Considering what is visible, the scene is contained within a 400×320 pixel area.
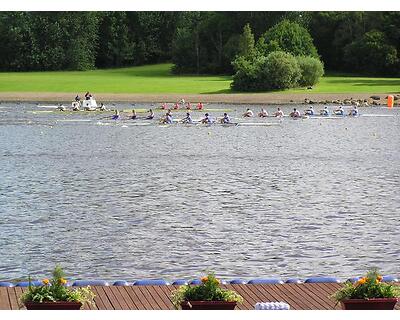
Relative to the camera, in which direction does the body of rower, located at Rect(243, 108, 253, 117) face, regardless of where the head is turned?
to the viewer's left

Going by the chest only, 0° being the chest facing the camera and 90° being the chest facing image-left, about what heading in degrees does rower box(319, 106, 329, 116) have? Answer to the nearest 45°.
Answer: approximately 90°

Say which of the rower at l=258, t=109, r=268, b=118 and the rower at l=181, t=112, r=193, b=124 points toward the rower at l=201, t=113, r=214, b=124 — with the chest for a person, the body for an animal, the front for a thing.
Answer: the rower at l=258, t=109, r=268, b=118

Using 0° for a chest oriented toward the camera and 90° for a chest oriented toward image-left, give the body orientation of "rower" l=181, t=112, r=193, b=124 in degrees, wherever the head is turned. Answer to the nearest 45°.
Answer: approximately 90°

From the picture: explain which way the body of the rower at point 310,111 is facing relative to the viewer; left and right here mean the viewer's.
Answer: facing to the left of the viewer

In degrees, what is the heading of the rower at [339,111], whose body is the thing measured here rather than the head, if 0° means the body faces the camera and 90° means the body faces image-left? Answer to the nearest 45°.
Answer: approximately 90°

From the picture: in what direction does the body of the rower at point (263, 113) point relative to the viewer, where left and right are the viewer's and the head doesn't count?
facing to the left of the viewer
